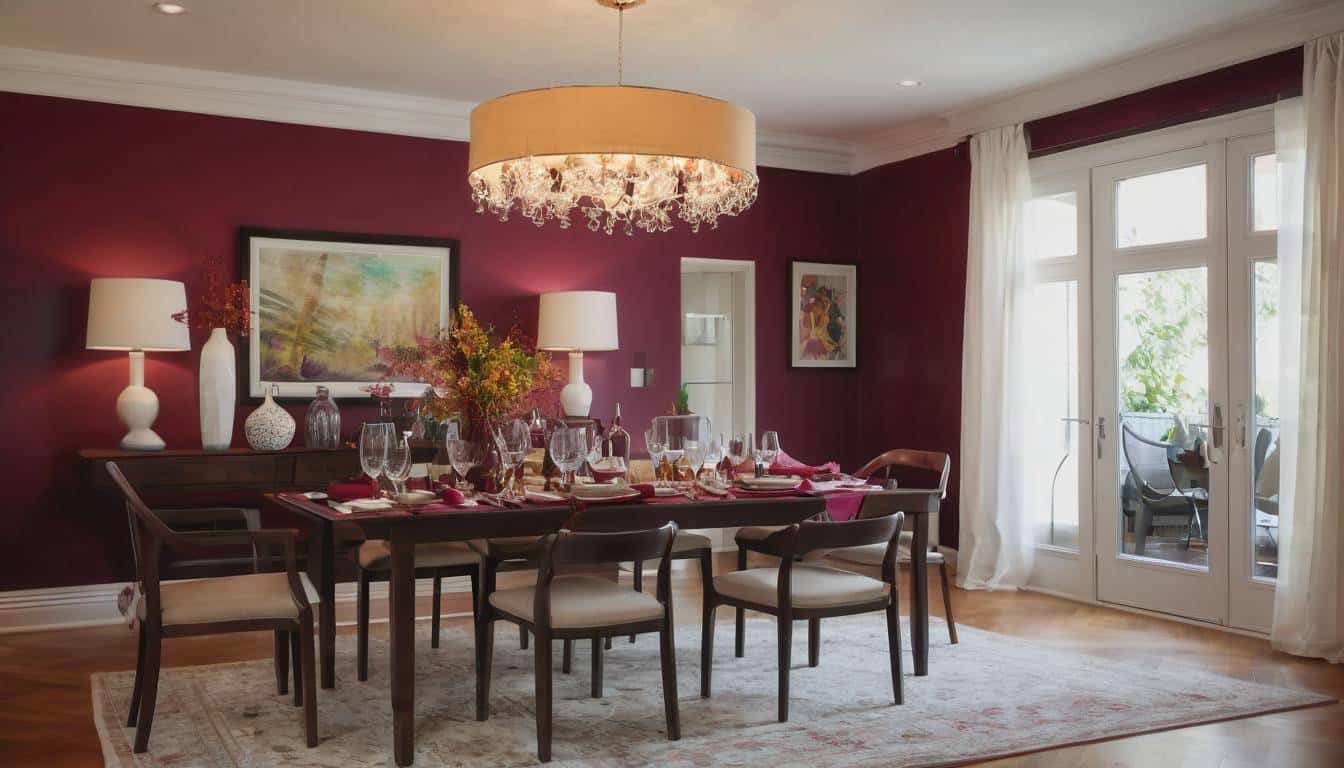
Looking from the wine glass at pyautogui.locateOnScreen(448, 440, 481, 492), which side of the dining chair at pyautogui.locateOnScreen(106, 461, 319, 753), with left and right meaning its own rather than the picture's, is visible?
front

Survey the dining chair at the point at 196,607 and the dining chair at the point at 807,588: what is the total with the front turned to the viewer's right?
1

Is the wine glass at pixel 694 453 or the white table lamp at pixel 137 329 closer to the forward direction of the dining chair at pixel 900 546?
the wine glass

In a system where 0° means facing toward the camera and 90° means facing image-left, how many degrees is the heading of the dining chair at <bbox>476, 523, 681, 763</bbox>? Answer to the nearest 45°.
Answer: approximately 135°

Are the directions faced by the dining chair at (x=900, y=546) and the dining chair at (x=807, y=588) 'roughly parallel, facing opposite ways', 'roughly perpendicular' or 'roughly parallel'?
roughly perpendicular

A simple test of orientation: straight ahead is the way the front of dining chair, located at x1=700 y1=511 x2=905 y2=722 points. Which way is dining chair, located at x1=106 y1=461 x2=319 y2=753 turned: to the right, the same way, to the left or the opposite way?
to the right

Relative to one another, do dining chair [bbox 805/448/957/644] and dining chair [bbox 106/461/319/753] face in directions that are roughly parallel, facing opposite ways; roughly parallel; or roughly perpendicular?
roughly parallel, facing opposite ways

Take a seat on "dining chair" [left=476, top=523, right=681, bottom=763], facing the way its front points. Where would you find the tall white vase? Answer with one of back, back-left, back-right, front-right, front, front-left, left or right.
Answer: front

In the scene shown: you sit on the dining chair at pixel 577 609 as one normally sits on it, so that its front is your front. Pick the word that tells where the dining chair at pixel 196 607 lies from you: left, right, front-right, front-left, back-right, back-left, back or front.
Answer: front-left

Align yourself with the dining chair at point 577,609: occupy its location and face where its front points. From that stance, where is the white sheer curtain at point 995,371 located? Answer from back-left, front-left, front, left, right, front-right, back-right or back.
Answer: right

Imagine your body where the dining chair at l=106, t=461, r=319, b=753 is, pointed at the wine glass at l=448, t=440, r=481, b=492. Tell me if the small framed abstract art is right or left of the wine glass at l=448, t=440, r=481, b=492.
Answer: left

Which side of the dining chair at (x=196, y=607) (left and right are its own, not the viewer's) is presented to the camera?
right

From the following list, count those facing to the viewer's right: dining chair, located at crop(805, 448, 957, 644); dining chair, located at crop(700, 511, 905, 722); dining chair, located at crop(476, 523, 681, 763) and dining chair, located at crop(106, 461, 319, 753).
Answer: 1

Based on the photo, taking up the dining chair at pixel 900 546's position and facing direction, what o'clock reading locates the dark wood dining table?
The dark wood dining table is roughly at 12 o'clock from the dining chair.

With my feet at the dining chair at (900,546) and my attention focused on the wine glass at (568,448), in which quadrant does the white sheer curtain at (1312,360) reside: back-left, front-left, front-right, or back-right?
back-left

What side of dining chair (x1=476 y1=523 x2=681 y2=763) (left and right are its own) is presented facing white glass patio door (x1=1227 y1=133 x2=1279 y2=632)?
right

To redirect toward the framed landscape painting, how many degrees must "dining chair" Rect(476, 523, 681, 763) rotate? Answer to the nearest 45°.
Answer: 0° — it already faces it

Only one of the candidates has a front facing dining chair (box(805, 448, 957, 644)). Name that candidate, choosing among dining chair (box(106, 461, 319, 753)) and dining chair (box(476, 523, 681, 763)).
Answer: dining chair (box(106, 461, 319, 753))

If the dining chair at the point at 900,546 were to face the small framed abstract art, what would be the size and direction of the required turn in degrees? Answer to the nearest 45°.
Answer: approximately 135° to its right
